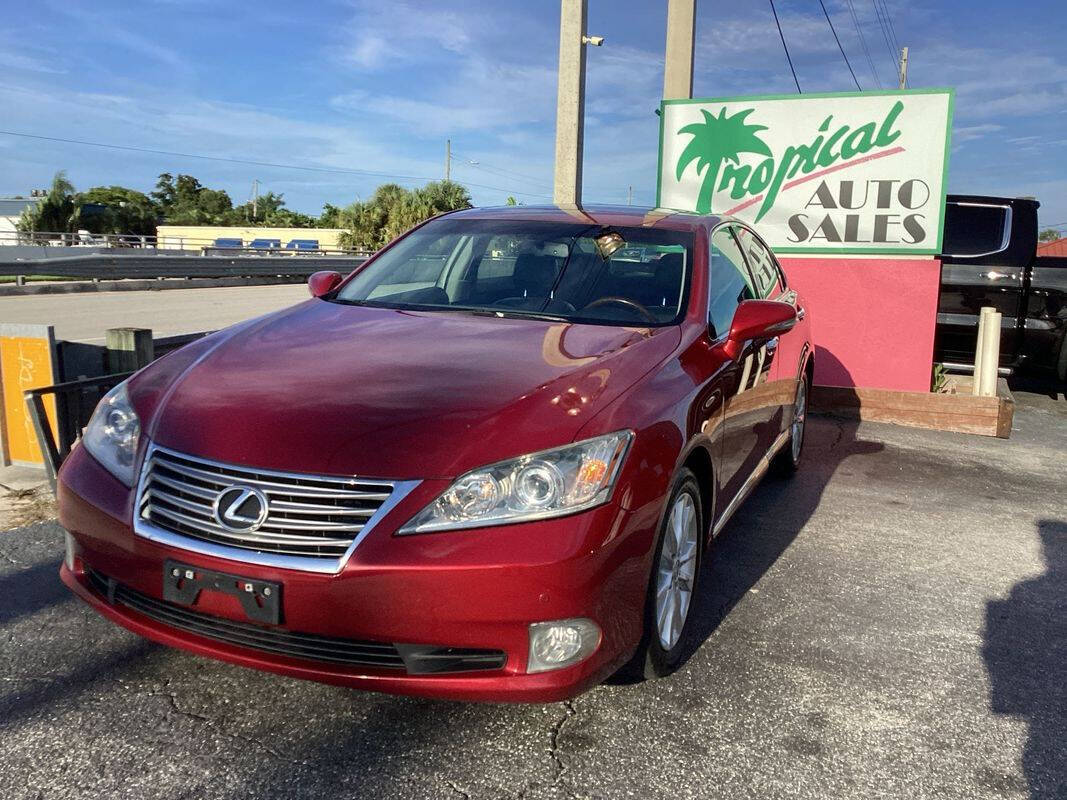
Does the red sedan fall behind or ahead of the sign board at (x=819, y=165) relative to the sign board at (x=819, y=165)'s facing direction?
ahead

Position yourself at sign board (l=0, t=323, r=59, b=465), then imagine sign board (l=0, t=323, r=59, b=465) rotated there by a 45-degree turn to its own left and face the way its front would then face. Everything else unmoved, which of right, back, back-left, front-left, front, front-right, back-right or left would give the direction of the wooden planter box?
front-left

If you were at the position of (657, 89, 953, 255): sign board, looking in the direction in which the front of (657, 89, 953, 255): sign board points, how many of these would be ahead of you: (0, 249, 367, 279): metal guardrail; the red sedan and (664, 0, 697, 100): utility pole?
1

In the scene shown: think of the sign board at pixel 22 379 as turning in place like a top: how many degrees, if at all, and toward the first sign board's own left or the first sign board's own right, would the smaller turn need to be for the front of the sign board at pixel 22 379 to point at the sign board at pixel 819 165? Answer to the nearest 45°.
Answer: approximately 90° to the first sign board's own left

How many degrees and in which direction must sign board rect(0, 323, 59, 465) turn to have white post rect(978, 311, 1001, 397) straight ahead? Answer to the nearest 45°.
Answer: approximately 90° to its left

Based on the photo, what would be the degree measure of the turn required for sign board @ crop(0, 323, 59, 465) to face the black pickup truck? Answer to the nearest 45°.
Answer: approximately 90° to its left

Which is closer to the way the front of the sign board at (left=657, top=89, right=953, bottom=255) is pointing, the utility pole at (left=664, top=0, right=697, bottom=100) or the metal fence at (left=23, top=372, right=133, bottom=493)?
the metal fence

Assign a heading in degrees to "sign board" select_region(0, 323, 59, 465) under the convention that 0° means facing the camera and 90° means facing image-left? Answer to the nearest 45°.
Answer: approximately 0°

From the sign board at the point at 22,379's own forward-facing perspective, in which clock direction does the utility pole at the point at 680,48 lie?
The utility pole is roughly at 8 o'clock from the sign board.
